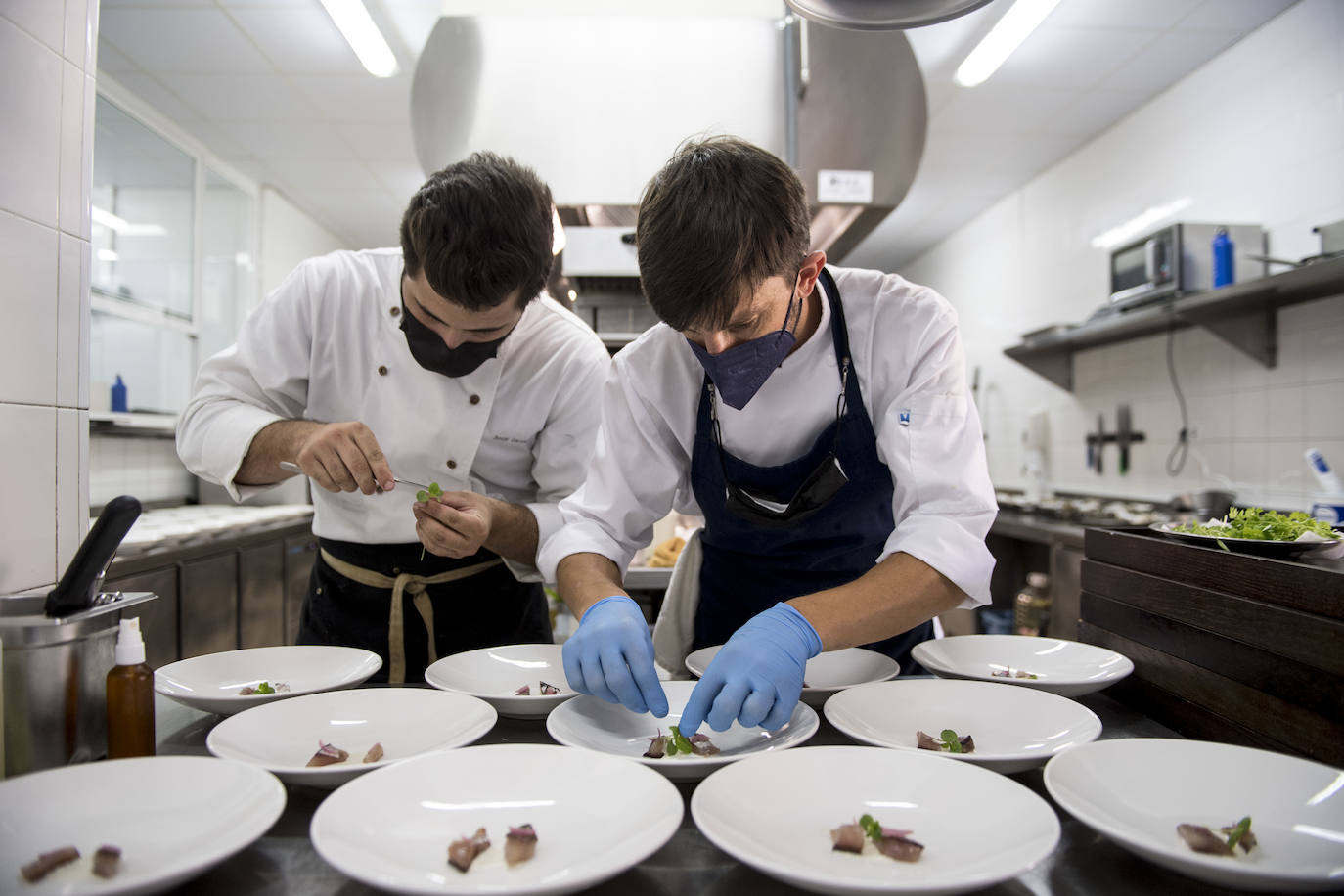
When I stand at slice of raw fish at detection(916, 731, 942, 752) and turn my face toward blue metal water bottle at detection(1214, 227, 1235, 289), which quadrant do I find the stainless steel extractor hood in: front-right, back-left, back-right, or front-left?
front-left

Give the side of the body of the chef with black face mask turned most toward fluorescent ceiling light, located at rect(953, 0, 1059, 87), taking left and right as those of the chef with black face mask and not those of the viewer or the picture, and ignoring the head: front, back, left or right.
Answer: left

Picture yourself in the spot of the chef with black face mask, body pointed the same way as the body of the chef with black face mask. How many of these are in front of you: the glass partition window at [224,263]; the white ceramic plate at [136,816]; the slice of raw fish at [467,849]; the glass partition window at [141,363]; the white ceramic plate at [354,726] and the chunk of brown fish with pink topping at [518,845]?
4

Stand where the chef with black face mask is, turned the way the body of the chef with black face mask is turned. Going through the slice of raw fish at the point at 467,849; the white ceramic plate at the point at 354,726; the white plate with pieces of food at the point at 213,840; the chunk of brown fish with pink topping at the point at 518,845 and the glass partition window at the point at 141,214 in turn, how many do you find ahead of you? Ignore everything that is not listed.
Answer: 4

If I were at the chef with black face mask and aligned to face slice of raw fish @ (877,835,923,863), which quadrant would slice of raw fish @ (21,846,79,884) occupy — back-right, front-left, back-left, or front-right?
front-right

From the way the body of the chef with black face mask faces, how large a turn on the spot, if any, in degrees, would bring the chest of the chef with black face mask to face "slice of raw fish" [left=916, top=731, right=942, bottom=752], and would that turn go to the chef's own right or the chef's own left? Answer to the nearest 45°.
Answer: approximately 45° to the chef's own left

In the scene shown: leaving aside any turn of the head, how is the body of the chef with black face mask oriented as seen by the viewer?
toward the camera

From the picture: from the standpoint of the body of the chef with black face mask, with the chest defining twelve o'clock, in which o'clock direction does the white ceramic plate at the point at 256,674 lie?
The white ceramic plate is roughly at 1 o'clock from the chef with black face mask.

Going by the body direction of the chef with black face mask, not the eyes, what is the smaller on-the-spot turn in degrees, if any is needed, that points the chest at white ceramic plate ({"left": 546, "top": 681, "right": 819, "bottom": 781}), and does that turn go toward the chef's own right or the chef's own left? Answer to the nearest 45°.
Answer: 0° — they already face it

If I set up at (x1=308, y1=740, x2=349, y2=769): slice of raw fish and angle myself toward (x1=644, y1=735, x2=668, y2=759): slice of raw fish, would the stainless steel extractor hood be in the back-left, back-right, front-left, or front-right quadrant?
front-left

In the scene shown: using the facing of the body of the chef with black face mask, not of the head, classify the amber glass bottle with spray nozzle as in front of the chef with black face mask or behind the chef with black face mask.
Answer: in front

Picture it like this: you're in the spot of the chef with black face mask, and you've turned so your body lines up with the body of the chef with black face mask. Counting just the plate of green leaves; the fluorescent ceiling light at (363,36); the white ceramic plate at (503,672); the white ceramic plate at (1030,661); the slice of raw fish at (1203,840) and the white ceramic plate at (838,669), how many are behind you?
1

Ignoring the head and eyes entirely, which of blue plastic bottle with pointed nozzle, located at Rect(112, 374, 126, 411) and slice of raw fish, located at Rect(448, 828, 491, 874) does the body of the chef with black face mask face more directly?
the slice of raw fish

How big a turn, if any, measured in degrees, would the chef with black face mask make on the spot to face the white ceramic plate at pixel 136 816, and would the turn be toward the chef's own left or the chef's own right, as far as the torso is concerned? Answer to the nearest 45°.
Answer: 0° — they already face it

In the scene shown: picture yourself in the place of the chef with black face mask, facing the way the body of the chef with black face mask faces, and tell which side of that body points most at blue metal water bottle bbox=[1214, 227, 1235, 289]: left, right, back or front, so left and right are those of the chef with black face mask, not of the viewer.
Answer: left

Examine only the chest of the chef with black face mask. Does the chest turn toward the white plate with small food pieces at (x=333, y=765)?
yes

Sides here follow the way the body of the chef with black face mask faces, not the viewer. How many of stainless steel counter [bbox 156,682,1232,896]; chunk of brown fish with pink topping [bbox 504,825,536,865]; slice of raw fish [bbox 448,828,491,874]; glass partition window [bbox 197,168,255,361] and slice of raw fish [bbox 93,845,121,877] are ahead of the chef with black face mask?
4

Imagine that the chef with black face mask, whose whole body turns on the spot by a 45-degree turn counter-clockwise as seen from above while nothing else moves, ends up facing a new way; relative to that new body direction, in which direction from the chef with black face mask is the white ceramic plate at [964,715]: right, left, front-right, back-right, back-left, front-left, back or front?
front

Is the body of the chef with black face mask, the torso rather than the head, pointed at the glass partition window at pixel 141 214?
no

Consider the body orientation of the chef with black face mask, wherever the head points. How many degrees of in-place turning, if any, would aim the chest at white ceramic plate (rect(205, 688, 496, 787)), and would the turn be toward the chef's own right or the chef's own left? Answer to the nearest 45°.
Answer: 0° — they already face it
